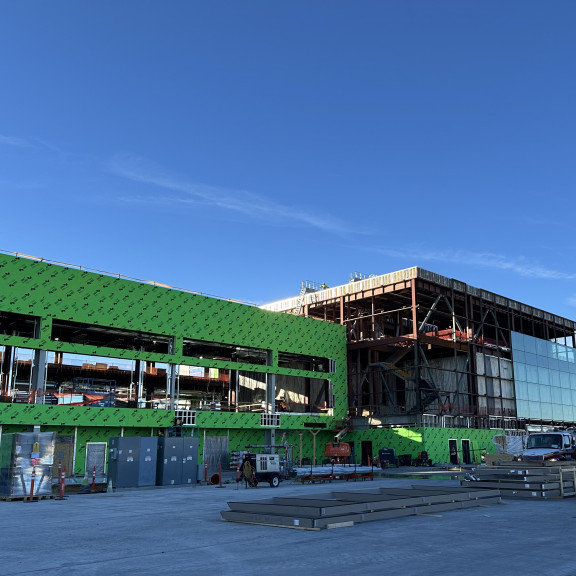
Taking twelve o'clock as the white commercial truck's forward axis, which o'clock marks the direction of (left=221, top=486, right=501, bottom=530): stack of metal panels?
The stack of metal panels is roughly at 11 o'clock from the white commercial truck.

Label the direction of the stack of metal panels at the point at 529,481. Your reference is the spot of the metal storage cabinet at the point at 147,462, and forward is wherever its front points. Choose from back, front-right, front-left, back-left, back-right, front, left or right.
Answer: front-left

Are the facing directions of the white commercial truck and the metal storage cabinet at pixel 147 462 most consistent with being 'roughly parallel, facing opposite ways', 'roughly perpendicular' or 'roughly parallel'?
roughly perpendicular

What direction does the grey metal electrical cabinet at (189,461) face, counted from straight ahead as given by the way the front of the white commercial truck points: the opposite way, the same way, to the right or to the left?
to the left

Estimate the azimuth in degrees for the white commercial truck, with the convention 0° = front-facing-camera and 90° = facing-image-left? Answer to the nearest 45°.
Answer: approximately 45°

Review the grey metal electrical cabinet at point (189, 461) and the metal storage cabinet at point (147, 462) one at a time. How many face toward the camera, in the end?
2

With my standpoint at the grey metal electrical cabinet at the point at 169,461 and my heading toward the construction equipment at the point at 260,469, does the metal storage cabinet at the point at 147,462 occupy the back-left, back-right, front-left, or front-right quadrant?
back-right

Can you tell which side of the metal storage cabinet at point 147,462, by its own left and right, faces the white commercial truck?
left

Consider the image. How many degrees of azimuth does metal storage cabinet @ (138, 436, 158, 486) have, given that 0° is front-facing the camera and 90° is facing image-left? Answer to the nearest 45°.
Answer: approximately 0°

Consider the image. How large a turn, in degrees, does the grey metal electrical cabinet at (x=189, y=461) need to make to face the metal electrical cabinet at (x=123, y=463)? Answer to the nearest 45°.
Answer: approximately 45° to its right
